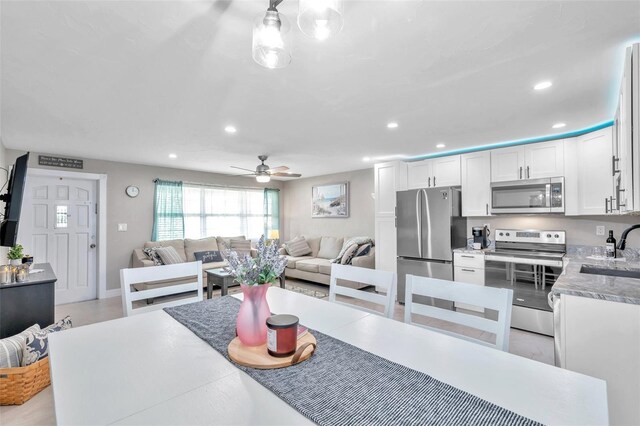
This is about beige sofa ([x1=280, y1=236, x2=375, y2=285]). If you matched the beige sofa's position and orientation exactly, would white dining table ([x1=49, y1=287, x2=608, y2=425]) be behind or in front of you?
in front

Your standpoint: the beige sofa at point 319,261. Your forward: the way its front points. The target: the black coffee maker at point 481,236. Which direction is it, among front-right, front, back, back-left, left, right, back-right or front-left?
left

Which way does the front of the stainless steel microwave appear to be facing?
toward the camera

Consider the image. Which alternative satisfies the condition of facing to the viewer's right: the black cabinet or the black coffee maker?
the black cabinet

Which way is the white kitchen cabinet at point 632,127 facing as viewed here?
to the viewer's left

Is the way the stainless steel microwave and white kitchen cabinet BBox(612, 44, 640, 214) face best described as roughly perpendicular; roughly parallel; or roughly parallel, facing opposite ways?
roughly perpendicular

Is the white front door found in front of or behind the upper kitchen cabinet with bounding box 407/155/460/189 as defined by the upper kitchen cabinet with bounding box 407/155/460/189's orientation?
in front

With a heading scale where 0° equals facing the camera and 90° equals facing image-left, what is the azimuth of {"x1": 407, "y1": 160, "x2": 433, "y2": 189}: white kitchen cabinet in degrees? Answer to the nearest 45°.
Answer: approximately 0°

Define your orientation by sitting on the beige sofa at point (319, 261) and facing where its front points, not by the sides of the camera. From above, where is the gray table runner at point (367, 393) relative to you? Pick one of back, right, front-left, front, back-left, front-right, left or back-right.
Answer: front-left

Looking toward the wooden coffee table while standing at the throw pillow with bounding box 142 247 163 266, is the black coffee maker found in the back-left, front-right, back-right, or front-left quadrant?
front-left

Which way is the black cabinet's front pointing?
to the viewer's right

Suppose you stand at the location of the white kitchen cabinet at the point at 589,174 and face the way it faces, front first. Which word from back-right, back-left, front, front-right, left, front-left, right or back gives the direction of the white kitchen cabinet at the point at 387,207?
front-right

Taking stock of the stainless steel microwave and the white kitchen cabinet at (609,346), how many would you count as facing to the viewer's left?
1

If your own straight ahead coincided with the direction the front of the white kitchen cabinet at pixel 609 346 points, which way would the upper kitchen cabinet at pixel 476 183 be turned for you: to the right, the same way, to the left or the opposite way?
to the left

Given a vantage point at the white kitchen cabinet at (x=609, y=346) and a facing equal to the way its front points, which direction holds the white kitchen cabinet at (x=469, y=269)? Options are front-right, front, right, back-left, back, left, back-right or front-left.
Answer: front-right
